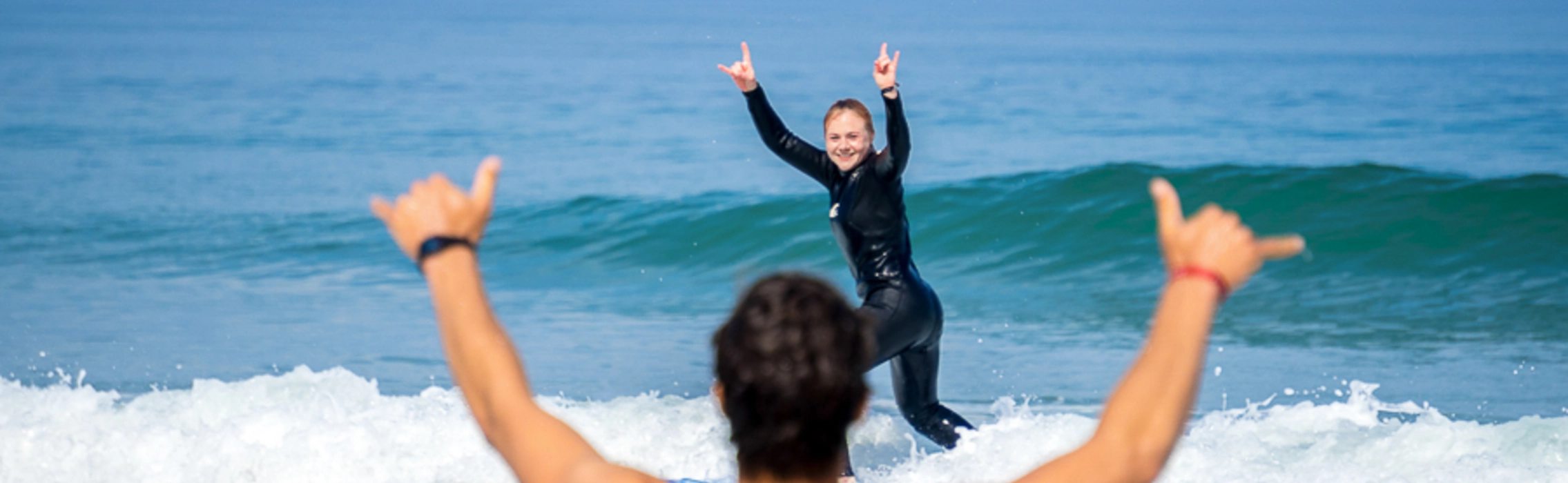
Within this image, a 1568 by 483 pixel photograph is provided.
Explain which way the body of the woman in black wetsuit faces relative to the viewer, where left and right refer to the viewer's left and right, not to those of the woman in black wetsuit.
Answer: facing the viewer and to the left of the viewer
